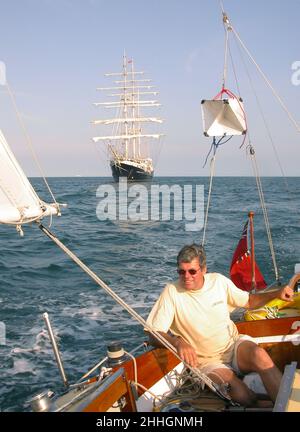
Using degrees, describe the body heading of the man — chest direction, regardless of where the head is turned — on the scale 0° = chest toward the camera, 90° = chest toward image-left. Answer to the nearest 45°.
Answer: approximately 0°
